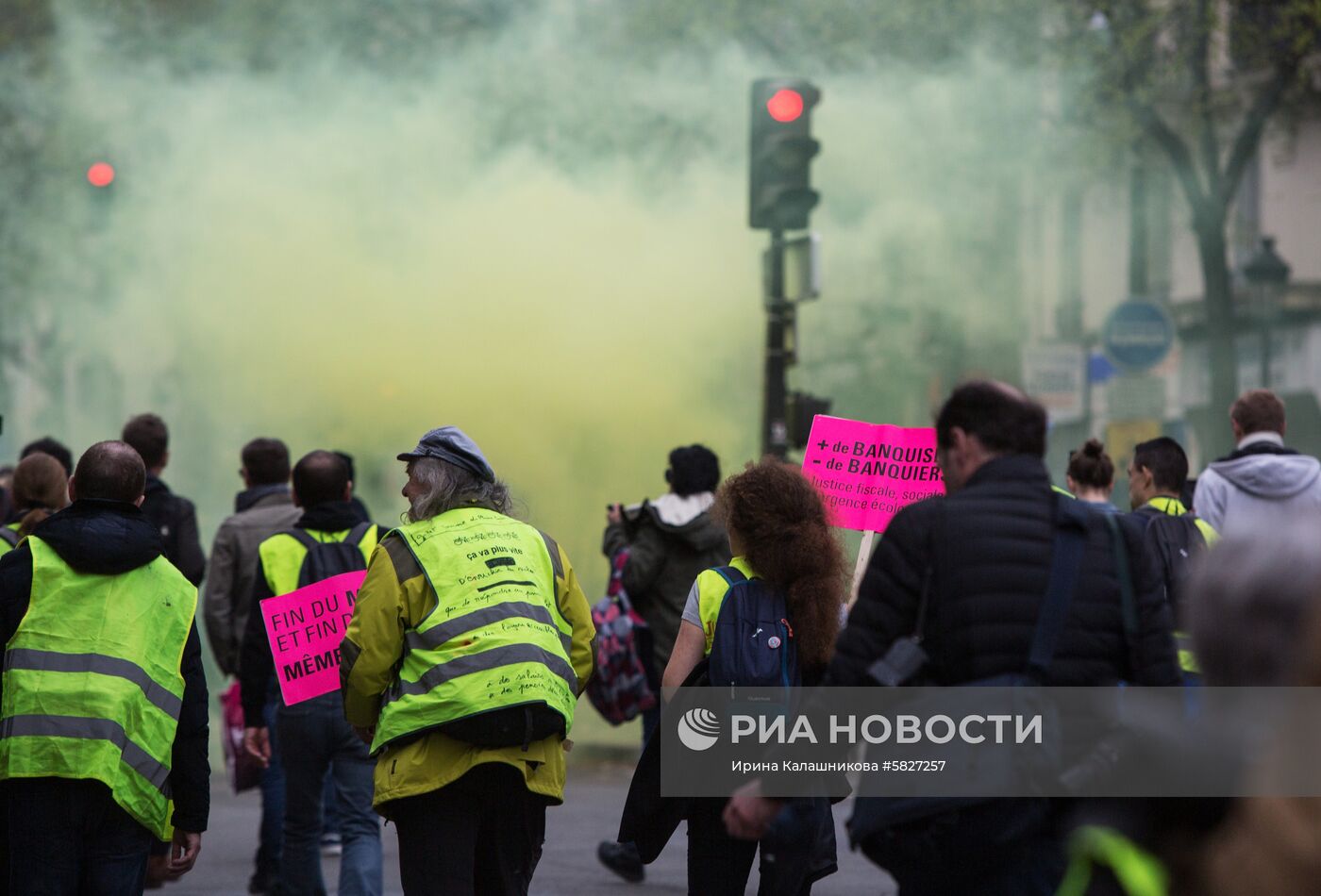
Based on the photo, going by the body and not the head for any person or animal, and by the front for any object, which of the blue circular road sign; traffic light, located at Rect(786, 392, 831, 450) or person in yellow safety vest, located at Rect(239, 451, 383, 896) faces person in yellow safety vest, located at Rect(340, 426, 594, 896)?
the blue circular road sign

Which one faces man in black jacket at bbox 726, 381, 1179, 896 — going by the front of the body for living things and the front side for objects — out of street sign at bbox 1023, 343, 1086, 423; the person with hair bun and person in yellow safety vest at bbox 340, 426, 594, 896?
the street sign

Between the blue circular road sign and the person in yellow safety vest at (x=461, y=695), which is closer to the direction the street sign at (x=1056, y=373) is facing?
the person in yellow safety vest

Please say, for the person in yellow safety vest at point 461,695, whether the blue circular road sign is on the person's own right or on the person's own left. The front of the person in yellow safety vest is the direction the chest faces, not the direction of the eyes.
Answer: on the person's own right

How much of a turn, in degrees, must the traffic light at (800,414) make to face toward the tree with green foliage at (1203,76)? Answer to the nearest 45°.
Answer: approximately 45° to its left

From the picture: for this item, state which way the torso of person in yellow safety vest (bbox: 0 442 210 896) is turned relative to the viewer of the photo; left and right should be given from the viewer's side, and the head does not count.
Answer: facing away from the viewer

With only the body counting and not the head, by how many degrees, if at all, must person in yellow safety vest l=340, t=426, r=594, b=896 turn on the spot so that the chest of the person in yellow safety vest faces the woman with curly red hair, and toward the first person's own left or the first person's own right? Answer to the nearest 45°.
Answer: approximately 135° to the first person's own right

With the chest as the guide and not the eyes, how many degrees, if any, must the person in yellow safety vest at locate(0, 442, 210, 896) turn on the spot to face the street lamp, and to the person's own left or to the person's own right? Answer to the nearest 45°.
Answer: approximately 45° to the person's own right

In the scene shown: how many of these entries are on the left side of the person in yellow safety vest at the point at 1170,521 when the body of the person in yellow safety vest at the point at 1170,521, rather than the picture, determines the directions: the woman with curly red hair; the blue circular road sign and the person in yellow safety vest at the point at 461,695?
2

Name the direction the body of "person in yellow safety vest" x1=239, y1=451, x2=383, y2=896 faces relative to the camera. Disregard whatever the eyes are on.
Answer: away from the camera

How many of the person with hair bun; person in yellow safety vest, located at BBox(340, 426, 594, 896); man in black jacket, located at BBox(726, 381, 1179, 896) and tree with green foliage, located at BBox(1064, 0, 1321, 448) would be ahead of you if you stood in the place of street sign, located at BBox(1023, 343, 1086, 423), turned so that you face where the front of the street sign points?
3

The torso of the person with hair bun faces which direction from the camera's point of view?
away from the camera

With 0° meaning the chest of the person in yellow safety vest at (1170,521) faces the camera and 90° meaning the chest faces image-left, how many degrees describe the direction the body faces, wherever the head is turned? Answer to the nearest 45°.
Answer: approximately 135°

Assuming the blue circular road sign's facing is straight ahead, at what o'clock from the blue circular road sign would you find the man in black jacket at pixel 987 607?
The man in black jacket is roughly at 12 o'clock from the blue circular road sign.
